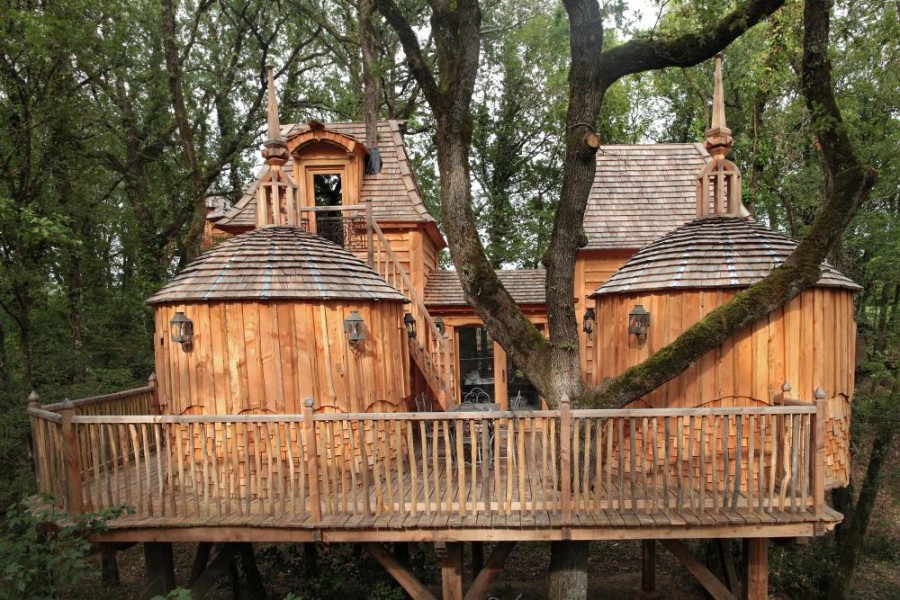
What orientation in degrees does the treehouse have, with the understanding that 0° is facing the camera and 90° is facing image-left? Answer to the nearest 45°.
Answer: approximately 0°
